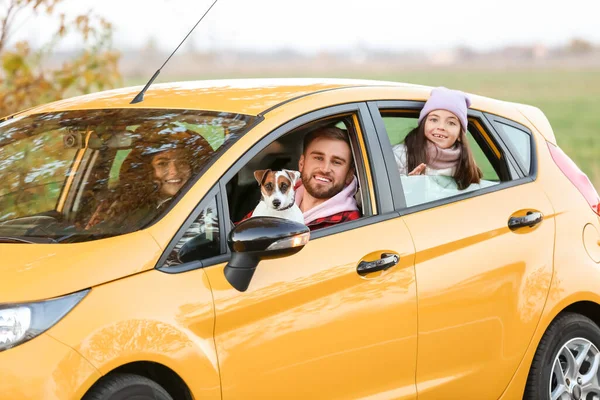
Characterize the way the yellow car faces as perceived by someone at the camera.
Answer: facing the viewer and to the left of the viewer

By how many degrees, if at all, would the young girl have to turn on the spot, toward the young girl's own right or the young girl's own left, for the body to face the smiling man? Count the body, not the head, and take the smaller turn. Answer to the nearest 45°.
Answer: approximately 45° to the young girl's own right

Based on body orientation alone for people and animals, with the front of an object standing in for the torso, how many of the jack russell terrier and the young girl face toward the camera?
2

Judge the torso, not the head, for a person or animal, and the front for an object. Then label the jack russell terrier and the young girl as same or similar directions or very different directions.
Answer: same or similar directions

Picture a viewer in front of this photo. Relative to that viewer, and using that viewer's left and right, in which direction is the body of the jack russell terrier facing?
facing the viewer

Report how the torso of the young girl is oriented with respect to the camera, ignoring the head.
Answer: toward the camera

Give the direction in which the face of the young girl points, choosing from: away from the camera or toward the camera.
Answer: toward the camera

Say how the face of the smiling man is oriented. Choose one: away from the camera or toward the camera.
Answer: toward the camera

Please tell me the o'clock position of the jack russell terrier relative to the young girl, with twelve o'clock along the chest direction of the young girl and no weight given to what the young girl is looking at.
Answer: The jack russell terrier is roughly at 2 o'clock from the young girl.
